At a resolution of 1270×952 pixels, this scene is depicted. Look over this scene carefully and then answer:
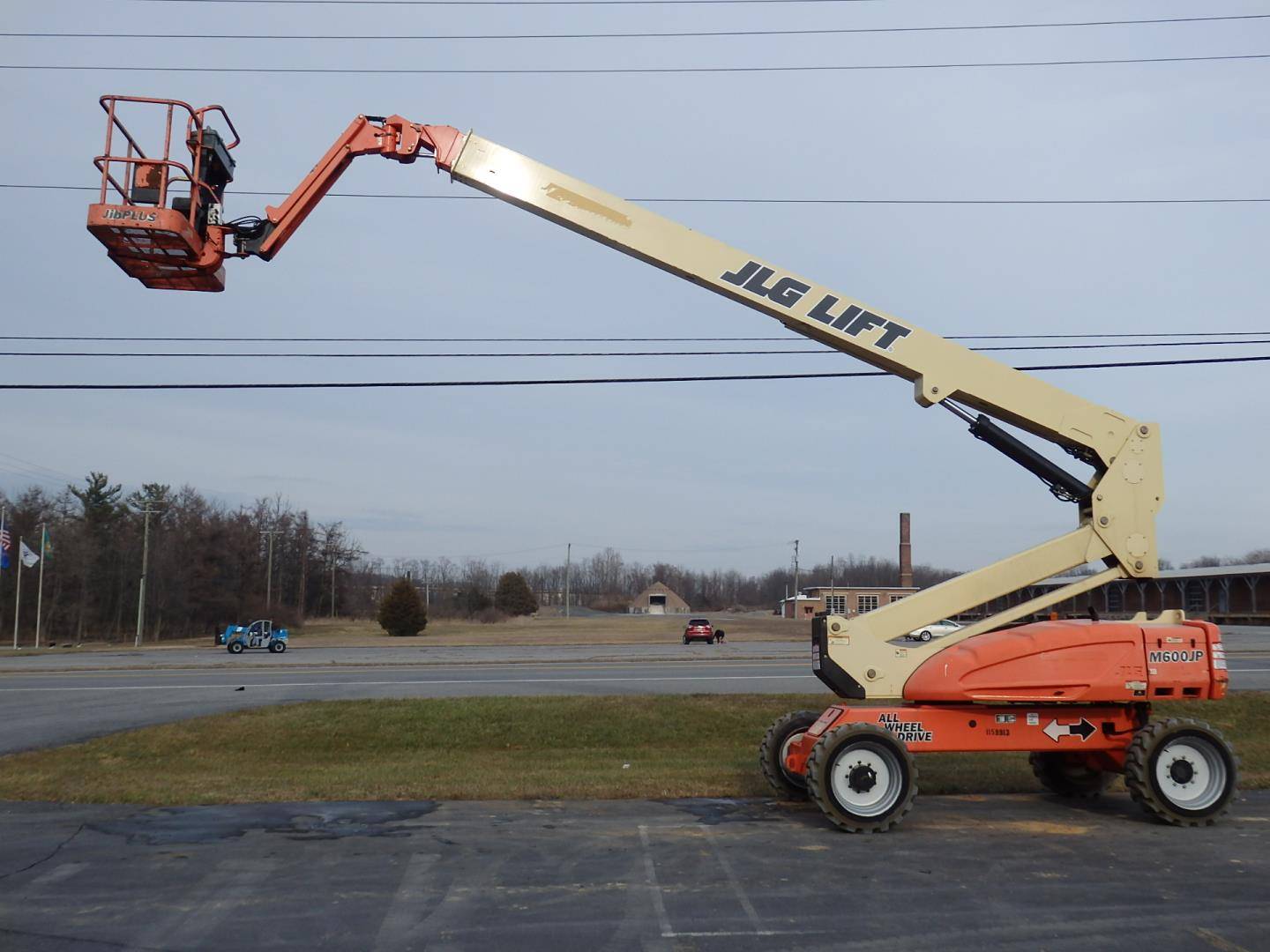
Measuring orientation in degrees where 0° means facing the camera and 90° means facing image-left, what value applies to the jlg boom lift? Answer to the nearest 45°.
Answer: approximately 90°
